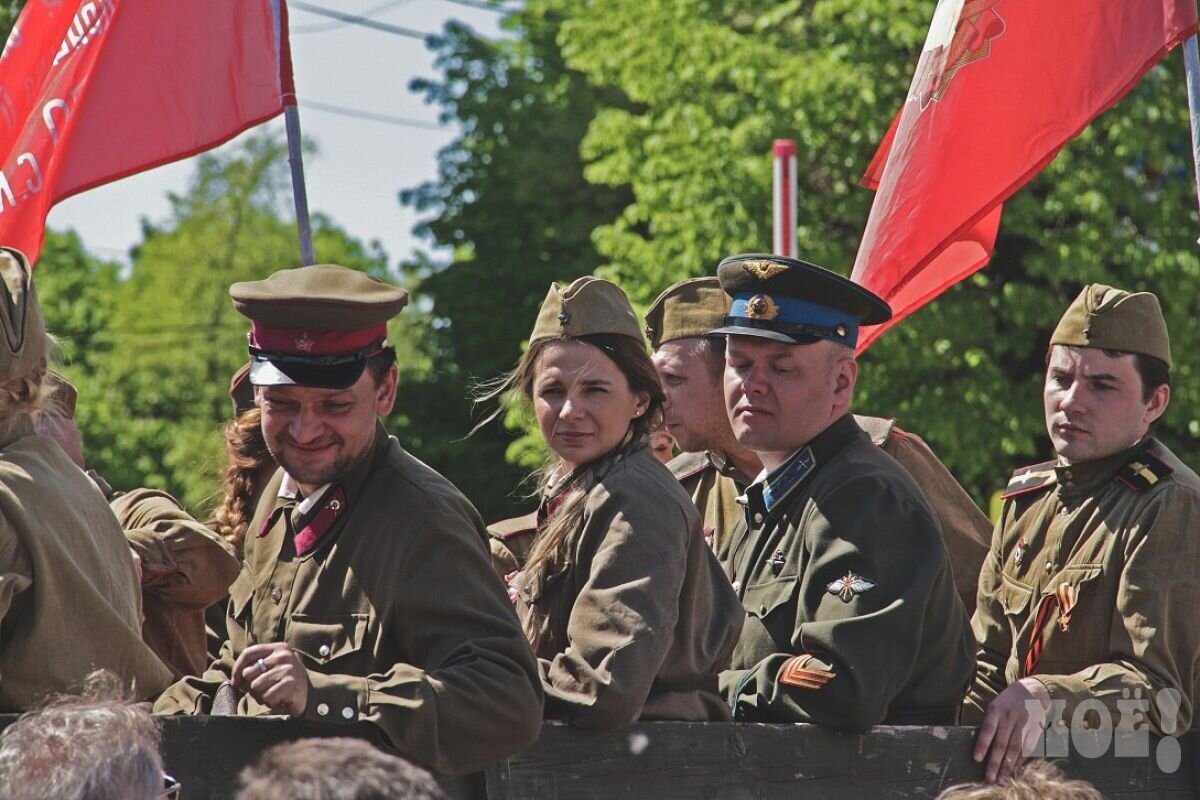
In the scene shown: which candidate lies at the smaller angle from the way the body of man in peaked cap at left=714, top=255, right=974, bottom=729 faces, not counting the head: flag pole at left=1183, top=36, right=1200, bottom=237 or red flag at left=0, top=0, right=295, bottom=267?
the red flag

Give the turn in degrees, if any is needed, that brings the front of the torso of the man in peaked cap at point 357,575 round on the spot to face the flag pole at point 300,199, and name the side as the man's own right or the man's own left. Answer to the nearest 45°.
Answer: approximately 135° to the man's own right

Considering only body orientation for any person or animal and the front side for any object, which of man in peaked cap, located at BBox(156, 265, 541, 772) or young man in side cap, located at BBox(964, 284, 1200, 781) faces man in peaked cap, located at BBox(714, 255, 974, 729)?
the young man in side cap

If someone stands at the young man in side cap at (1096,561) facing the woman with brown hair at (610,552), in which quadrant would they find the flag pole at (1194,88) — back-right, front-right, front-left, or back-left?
back-right

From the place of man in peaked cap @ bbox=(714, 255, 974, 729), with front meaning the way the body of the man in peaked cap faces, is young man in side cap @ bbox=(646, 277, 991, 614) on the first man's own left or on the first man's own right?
on the first man's own right

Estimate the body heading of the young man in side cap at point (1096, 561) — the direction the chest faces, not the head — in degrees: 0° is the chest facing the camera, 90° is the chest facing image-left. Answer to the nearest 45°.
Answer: approximately 45°
